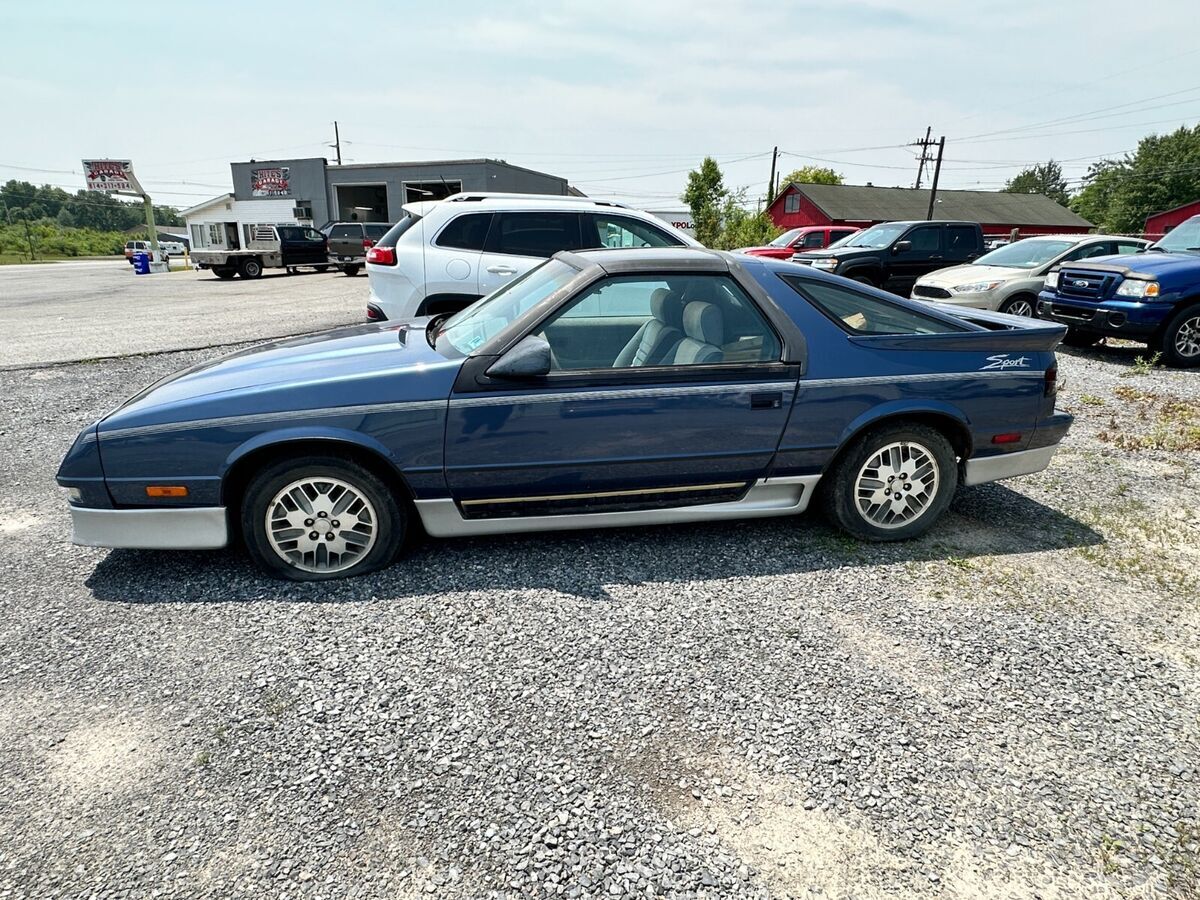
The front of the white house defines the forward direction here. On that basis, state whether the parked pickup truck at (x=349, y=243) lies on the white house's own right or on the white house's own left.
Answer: on the white house's own left

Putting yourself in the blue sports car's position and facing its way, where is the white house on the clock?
The white house is roughly at 2 o'clock from the blue sports car.

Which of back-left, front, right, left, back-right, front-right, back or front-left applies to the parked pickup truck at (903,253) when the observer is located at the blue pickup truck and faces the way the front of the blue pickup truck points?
right

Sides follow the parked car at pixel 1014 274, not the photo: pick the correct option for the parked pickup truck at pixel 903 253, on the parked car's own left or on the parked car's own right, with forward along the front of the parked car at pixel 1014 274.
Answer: on the parked car's own right

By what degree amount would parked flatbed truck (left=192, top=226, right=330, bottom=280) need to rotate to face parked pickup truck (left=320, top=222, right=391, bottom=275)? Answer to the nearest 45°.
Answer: approximately 45° to its right

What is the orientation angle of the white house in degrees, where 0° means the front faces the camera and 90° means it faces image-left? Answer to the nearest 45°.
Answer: approximately 45°

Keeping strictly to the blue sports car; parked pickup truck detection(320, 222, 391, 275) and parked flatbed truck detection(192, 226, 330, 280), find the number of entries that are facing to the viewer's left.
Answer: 1

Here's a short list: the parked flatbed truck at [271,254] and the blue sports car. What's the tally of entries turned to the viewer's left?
1

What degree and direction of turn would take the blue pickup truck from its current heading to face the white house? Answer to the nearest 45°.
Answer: approximately 45° to its right

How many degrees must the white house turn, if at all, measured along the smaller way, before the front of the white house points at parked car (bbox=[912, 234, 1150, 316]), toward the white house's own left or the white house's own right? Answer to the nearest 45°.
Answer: approximately 45° to the white house's own left

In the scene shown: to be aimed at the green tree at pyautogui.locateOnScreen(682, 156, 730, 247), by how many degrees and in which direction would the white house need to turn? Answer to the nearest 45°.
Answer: approximately 135° to its left

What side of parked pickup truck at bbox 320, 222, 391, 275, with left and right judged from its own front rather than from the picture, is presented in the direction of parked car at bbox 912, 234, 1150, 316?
right

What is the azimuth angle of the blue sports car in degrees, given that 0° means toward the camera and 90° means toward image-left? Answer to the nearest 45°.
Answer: approximately 90°
